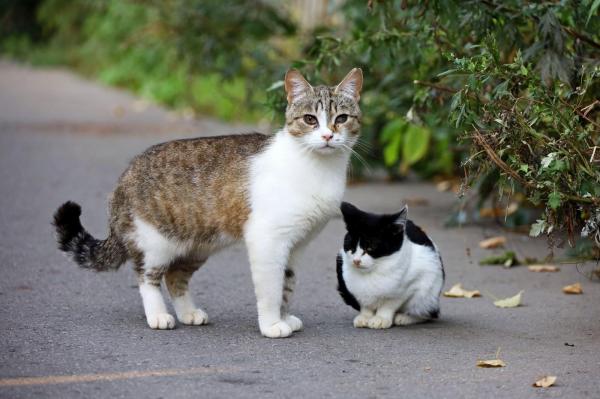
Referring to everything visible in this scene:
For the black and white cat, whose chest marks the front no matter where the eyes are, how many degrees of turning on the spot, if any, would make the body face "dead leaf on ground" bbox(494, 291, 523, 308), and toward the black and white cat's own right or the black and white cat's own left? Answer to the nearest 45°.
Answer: approximately 180°

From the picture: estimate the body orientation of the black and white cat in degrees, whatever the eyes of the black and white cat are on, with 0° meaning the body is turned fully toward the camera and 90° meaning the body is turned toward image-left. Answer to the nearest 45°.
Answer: approximately 45°

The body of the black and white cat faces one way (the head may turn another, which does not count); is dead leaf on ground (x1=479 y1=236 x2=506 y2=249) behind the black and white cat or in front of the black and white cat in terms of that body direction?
behind

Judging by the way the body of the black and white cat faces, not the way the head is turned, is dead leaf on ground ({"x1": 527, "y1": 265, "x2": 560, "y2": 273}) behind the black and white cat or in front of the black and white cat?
behind

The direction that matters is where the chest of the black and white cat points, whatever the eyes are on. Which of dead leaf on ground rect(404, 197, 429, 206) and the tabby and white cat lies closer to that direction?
the tabby and white cat

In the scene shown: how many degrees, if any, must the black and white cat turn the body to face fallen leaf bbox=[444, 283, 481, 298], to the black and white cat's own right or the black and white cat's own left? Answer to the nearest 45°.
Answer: approximately 180°

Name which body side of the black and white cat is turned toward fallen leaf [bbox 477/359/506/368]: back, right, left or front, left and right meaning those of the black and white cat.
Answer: left
